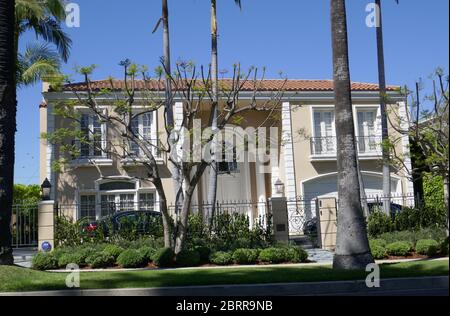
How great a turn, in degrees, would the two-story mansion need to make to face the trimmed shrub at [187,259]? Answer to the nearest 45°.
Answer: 0° — it already faces it

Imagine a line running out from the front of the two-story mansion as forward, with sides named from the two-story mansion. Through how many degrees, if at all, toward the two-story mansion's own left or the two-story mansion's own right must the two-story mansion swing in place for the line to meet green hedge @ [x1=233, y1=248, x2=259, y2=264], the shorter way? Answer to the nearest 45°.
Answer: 0° — it already faces it

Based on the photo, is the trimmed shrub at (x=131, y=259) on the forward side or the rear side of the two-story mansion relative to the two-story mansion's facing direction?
on the forward side

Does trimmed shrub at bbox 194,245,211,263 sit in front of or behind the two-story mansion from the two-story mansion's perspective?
in front

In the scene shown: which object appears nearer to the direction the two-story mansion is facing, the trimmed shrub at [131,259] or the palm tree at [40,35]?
the trimmed shrub

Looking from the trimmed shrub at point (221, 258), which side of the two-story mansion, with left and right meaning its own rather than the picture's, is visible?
front

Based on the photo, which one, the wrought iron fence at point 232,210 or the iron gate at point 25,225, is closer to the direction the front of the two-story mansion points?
the wrought iron fence

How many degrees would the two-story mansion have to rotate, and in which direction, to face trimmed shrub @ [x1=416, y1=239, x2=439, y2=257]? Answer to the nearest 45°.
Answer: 0° — it already faces it

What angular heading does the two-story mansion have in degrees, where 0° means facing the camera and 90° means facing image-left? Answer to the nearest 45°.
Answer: approximately 0°

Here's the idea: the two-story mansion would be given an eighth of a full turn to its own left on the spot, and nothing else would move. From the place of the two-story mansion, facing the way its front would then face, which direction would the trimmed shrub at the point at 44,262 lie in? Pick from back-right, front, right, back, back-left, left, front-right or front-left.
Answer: right

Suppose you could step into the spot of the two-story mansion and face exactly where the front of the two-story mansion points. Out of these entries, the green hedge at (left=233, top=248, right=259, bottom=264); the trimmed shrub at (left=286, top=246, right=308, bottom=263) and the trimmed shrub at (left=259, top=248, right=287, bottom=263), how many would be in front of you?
3

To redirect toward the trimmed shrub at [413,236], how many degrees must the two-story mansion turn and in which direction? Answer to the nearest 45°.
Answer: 0° — it already faces it

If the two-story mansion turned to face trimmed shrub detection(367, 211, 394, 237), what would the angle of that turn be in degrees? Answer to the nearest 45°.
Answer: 0° — it already faces it

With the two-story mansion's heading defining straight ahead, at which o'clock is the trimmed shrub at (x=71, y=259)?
The trimmed shrub is roughly at 1 o'clock from the two-story mansion.

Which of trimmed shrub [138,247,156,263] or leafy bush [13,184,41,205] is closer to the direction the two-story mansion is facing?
the trimmed shrub

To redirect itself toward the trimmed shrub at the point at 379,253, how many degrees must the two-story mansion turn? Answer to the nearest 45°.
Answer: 0° — it already faces it
